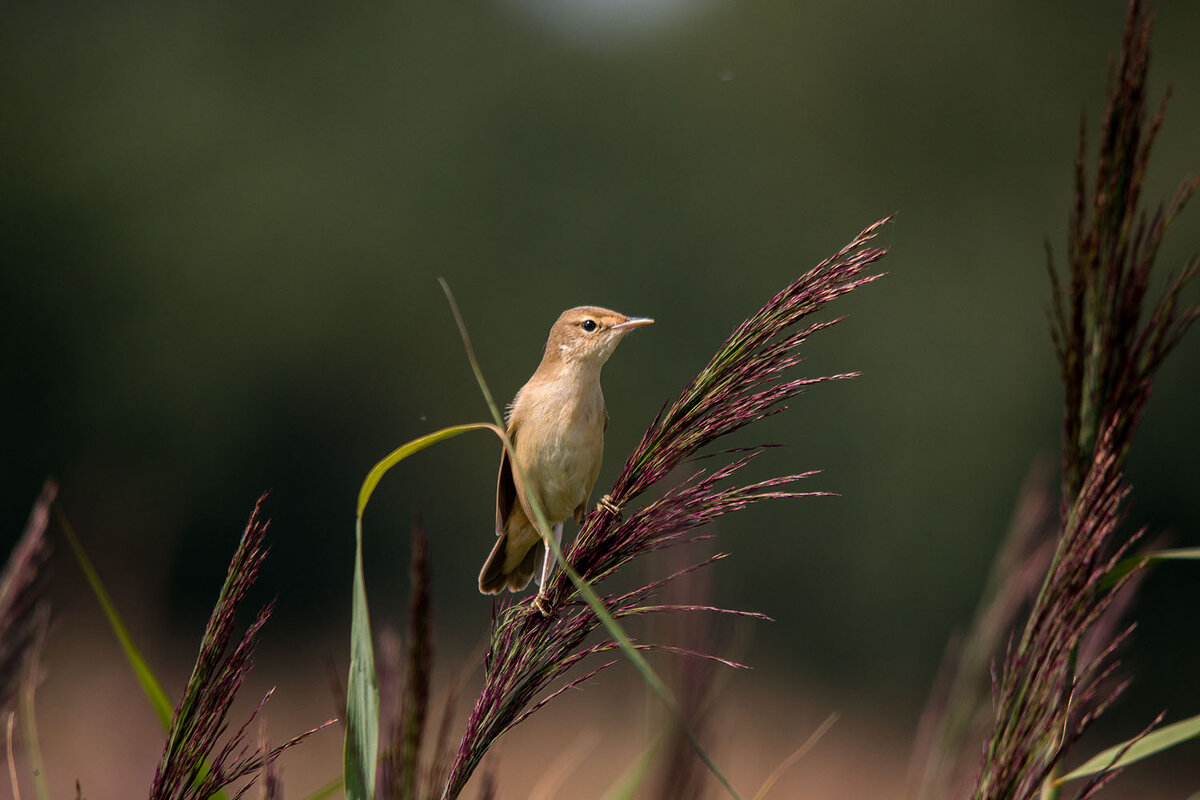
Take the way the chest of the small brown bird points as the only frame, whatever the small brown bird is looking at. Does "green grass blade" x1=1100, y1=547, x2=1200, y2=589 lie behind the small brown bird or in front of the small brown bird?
in front

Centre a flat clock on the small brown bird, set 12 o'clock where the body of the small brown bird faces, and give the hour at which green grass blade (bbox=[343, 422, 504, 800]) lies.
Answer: The green grass blade is roughly at 4 o'clock from the small brown bird.

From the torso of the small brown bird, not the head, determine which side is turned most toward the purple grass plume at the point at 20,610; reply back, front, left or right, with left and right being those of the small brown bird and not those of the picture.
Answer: right

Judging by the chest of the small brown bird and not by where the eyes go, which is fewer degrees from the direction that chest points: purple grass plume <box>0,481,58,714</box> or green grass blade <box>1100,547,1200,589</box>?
the green grass blade

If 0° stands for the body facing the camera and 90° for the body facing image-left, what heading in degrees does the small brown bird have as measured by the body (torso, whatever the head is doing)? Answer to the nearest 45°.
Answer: approximately 315°

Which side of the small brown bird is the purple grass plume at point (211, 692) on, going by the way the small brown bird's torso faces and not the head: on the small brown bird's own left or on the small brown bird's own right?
on the small brown bird's own right
